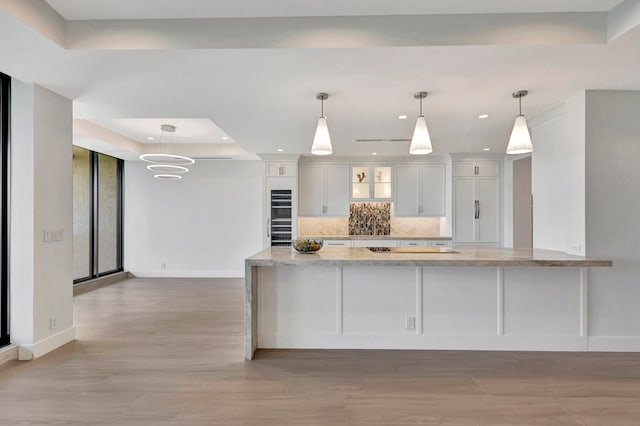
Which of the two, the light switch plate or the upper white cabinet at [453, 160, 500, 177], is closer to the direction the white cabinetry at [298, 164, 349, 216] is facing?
the light switch plate

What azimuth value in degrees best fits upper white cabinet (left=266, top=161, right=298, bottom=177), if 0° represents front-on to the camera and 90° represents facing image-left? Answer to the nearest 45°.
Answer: approximately 0°

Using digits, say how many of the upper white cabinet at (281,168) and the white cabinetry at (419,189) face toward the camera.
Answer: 2

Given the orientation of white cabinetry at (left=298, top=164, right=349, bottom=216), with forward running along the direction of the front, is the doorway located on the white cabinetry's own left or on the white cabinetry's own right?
on the white cabinetry's own left

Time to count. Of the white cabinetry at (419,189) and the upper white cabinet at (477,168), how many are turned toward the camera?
2

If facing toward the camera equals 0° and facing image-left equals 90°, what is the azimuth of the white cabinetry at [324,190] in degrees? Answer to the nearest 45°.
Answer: approximately 0°

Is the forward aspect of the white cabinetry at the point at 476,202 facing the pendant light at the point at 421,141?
yes

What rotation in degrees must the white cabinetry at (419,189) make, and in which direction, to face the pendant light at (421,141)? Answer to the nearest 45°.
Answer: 0° — it already faces it
